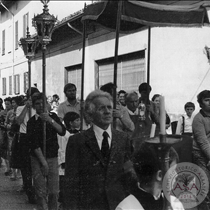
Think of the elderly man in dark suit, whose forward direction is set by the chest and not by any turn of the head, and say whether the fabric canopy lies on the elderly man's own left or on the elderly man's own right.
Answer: on the elderly man's own left
